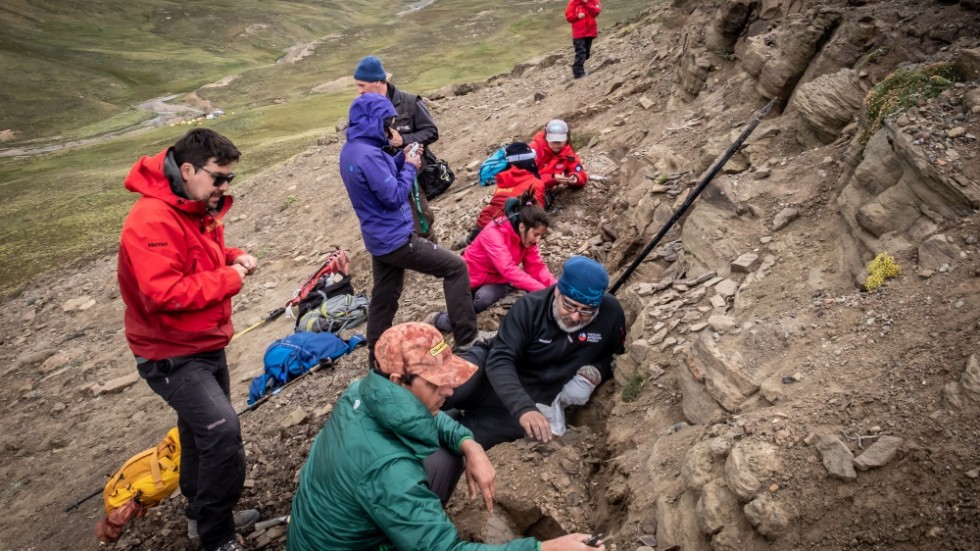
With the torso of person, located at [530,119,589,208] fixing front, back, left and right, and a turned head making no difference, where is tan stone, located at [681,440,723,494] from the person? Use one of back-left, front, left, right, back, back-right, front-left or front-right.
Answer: front

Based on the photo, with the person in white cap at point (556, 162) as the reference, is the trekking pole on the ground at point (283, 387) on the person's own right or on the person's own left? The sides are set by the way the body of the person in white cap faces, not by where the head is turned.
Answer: on the person's own right

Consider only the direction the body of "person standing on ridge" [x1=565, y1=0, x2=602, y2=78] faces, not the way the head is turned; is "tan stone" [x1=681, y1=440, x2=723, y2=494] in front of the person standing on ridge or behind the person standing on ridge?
in front

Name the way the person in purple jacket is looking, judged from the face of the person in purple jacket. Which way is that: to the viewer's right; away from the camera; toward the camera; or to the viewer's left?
to the viewer's right

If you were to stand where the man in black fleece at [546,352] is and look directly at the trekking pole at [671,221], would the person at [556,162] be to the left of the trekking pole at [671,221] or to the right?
left

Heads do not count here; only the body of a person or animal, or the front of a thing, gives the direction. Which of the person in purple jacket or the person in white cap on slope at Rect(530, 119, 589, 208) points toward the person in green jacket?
the person in white cap on slope

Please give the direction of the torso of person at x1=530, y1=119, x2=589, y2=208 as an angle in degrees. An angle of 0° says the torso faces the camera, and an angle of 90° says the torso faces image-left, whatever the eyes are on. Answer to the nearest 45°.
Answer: approximately 0°

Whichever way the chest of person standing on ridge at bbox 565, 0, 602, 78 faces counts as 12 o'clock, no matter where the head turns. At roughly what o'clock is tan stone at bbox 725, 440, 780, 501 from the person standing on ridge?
The tan stone is roughly at 12 o'clock from the person standing on ridge.
